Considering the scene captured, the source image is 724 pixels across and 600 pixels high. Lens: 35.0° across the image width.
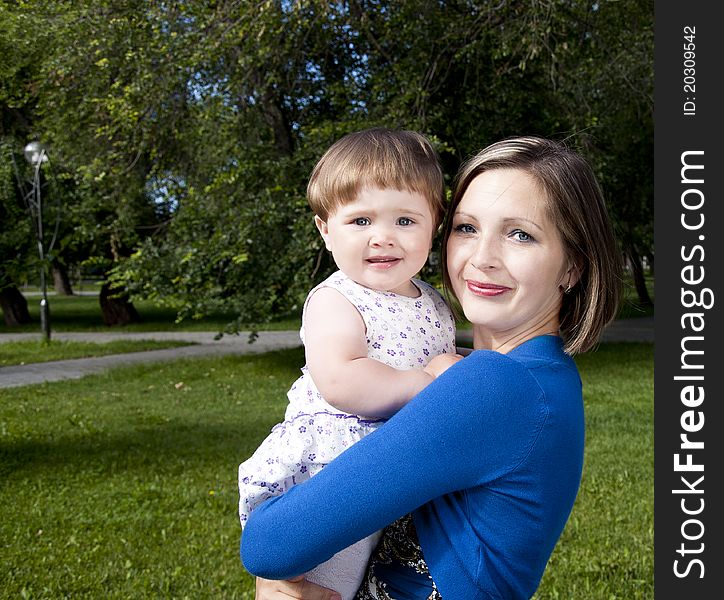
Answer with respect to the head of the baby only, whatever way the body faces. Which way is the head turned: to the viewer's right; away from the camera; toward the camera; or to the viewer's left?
toward the camera

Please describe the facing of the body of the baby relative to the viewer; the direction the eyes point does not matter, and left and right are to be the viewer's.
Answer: facing the viewer and to the right of the viewer

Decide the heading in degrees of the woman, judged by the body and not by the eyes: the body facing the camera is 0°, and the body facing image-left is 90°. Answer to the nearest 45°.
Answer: approximately 90°

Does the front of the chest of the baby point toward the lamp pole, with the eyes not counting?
no
